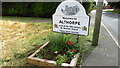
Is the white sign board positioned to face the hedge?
no

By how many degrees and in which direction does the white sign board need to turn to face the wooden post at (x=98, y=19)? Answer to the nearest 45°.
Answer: approximately 135° to its left

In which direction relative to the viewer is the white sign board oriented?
toward the camera
